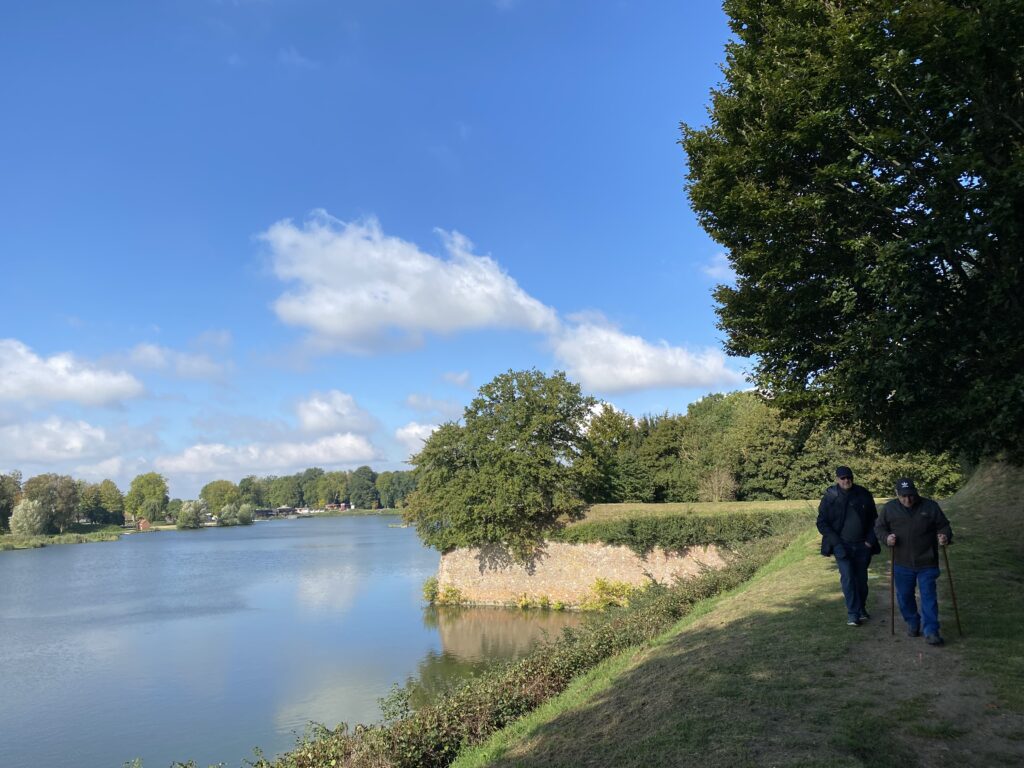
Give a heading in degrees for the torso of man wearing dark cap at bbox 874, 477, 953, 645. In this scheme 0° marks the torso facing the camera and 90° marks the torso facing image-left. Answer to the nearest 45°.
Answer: approximately 0°

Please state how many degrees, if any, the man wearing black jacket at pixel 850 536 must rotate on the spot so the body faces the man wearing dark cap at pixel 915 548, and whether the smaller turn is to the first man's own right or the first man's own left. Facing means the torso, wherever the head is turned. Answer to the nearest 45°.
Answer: approximately 45° to the first man's own left

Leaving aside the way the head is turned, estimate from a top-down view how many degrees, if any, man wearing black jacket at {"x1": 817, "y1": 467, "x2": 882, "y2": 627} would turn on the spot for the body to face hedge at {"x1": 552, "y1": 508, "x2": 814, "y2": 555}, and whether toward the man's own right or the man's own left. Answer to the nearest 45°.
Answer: approximately 180°

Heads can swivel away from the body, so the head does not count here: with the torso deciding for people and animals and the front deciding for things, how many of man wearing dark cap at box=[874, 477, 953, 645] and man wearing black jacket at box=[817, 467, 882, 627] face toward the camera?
2

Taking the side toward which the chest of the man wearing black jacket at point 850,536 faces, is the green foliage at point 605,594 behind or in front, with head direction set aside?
behind

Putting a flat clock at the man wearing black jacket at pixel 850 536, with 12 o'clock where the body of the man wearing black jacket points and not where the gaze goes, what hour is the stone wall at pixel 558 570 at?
The stone wall is roughly at 5 o'clock from the man wearing black jacket.

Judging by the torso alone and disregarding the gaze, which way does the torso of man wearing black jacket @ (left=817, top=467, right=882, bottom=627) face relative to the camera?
toward the camera
